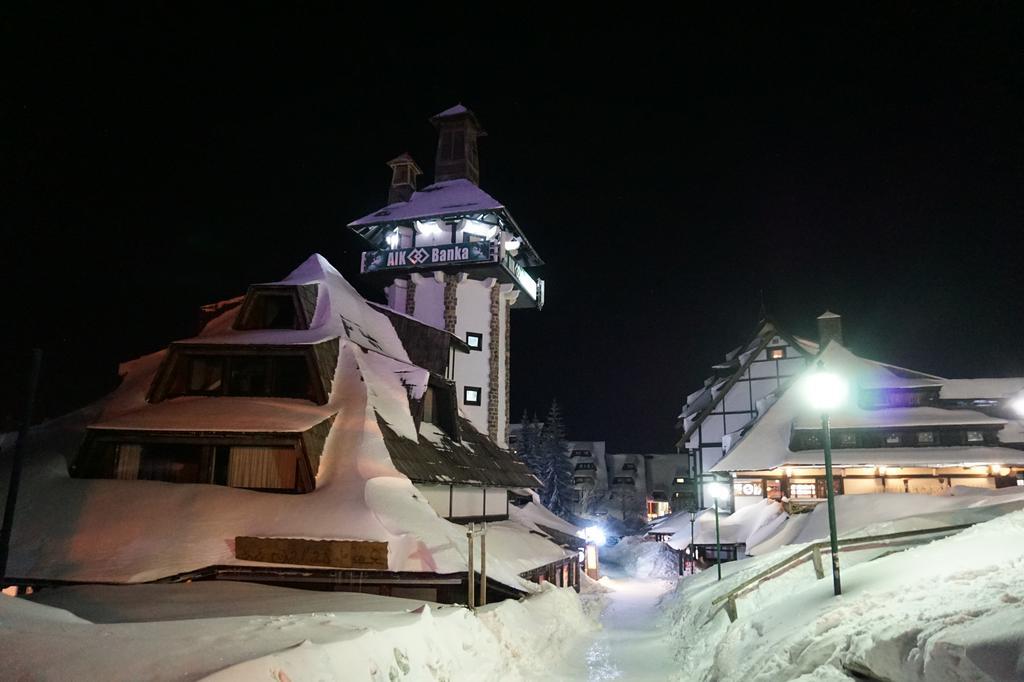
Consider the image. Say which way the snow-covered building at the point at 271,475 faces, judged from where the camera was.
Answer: facing the viewer

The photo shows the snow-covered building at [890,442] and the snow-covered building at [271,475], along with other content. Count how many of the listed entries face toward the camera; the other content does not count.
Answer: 2

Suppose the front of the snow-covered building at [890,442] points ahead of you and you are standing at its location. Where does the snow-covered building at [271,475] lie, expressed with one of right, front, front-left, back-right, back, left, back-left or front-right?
front-right

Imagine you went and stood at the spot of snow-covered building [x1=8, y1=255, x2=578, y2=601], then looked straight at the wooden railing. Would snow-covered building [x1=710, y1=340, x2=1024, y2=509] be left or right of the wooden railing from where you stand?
left

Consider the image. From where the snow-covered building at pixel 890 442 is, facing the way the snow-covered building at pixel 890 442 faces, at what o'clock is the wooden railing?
The wooden railing is roughly at 12 o'clock from the snow-covered building.

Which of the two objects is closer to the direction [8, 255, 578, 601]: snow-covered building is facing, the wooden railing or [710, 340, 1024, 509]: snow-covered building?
the wooden railing

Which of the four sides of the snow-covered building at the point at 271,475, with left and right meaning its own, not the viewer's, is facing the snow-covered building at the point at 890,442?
left
